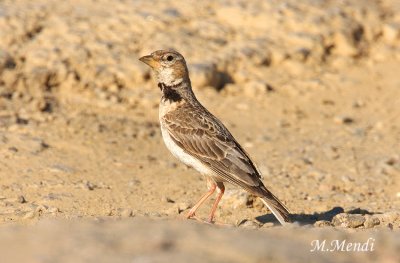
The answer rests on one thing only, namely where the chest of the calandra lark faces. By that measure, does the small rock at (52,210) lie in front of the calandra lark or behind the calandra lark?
in front

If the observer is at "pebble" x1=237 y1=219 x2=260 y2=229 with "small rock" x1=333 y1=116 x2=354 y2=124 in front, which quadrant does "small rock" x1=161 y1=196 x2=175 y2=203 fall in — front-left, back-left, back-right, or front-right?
front-left

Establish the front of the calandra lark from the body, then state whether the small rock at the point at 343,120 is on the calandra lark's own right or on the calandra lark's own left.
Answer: on the calandra lark's own right

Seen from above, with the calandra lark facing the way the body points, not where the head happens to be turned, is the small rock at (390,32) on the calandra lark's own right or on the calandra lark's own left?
on the calandra lark's own right

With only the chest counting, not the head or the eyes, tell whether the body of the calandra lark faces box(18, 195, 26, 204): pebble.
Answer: yes

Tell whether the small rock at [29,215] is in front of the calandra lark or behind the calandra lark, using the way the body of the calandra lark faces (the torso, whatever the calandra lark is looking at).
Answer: in front

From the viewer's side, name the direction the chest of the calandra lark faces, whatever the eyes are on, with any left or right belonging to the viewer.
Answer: facing to the left of the viewer

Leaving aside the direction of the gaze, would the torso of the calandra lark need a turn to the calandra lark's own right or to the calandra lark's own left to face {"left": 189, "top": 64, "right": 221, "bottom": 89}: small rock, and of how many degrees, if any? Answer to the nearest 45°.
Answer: approximately 90° to the calandra lark's own right

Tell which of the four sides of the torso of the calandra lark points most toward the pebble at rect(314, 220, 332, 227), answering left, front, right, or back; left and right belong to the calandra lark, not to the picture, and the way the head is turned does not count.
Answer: back

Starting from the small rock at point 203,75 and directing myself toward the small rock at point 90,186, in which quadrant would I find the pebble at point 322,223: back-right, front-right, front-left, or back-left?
front-left

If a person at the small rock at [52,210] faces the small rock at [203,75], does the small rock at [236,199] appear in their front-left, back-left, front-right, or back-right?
front-right
